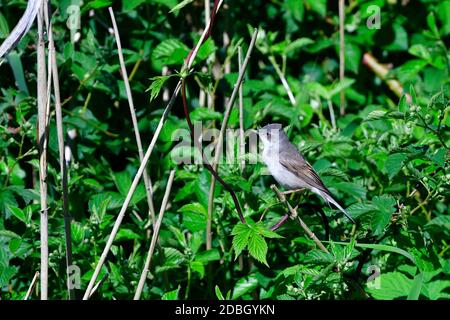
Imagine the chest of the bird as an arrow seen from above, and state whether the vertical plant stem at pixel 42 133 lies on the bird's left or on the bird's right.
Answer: on the bird's right

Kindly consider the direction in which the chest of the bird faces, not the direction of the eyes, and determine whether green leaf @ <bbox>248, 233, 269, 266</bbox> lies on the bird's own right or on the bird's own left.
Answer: on the bird's own left

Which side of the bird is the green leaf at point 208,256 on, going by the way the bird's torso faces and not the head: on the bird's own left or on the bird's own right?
on the bird's own left

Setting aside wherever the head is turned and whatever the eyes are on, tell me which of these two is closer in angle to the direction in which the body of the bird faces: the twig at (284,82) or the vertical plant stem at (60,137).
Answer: the vertical plant stem

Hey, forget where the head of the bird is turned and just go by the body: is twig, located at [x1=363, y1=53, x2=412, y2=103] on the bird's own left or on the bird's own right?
on the bird's own right

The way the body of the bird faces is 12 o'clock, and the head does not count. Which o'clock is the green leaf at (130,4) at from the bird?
The green leaf is roughly at 1 o'clock from the bird.

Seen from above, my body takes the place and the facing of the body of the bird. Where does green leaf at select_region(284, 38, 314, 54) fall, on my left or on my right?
on my right

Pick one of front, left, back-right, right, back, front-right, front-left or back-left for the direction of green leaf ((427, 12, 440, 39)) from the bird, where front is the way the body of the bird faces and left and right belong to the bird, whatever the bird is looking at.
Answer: back-right

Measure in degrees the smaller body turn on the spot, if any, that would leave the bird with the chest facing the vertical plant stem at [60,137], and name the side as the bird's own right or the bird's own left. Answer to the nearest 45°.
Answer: approximately 45° to the bird's own left

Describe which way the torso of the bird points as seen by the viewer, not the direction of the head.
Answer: to the viewer's left
